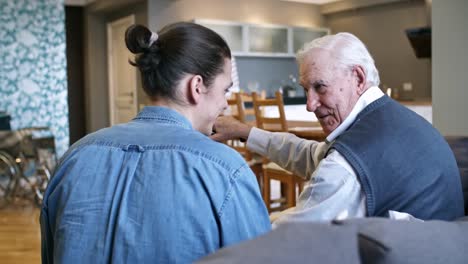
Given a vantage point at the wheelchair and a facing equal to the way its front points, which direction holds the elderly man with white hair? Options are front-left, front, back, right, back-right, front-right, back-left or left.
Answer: right

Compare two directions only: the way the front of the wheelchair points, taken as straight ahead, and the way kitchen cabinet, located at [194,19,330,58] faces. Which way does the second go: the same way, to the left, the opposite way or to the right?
to the right

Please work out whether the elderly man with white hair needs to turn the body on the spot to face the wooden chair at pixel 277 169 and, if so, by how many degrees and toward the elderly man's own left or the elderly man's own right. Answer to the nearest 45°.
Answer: approximately 45° to the elderly man's own right

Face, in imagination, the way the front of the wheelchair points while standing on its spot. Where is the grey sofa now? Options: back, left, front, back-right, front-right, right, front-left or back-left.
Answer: right

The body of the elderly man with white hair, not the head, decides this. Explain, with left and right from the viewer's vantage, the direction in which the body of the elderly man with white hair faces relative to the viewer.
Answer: facing away from the viewer and to the left of the viewer

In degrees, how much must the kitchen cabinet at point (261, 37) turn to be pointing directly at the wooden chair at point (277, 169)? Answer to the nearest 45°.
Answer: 0° — it already faces it

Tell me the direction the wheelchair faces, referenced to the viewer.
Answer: facing to the right of the viewer

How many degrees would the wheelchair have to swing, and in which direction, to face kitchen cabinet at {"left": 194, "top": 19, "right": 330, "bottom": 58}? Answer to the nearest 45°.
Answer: approximately 45° to its left

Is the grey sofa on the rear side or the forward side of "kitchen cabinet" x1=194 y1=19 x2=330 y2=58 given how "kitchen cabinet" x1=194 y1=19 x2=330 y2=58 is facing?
on the forward side
